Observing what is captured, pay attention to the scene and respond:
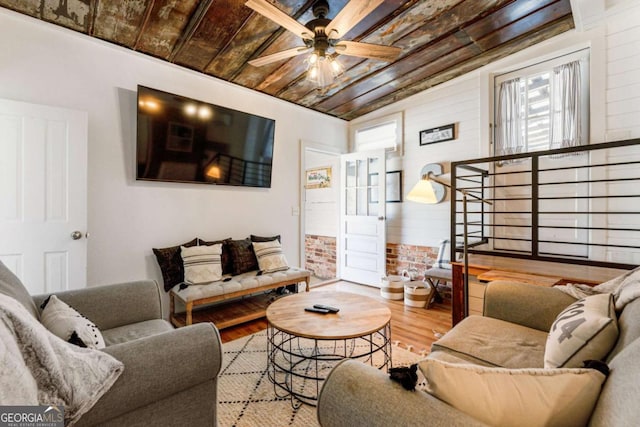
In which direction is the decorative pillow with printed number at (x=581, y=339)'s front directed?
to the viewer's left

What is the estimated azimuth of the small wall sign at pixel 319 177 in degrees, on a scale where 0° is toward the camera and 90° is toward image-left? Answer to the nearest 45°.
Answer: approximately 45°

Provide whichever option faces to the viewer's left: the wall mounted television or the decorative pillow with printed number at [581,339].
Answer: the decorative pillow with printed number

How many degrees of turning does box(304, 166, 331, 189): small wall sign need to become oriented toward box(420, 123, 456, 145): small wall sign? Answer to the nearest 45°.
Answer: approximately 90° to its left

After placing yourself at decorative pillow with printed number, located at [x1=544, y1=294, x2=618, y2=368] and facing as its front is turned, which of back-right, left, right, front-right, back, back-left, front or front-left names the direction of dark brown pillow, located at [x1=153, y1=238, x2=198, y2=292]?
front

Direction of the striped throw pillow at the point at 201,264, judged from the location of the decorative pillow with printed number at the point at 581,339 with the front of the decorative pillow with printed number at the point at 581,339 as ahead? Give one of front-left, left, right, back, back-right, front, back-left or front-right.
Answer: front

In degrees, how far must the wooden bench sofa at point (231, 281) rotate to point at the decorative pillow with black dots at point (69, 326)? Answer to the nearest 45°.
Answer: approximately 45° to its right

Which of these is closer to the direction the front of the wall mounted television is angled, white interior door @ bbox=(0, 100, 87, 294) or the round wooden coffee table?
the round wooden coffee table

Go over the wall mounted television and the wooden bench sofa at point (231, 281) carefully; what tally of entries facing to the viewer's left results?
0

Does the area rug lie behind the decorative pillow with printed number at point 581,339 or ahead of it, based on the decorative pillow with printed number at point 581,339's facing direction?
ahead

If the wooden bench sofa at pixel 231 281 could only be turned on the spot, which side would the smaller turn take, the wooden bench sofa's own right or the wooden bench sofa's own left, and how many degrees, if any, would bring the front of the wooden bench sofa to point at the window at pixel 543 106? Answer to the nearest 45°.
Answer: approximately 45° to the wooden bench sofa's own left

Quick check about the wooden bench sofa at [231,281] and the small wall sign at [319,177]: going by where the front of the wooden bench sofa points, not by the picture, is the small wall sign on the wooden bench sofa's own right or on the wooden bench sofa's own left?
on the wooden bench sofa's own left

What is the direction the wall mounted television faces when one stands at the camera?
facing the viewer and to the right of the viewer

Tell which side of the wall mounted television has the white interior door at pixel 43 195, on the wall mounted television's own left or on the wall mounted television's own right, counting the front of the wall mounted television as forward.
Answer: on the wall mounted television's own right

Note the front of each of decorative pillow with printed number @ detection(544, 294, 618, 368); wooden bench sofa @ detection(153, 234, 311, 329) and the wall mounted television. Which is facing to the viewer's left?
the decorative pillow with printed number

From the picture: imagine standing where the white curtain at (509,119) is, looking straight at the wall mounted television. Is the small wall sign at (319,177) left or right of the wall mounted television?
right

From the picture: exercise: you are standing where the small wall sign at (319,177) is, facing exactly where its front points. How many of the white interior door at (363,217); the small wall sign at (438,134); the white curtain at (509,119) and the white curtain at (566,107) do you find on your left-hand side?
4

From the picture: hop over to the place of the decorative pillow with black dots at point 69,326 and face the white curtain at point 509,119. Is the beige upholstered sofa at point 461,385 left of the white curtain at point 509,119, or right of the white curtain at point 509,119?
right

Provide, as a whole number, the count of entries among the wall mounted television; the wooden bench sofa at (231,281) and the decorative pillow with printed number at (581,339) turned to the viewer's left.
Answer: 1

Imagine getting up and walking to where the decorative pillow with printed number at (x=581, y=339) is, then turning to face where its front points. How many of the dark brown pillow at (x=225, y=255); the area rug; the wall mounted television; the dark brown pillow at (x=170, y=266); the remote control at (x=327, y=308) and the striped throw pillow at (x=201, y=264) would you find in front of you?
6

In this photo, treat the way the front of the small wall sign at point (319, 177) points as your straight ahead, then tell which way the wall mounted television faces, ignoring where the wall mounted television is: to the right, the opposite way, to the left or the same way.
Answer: to the left
